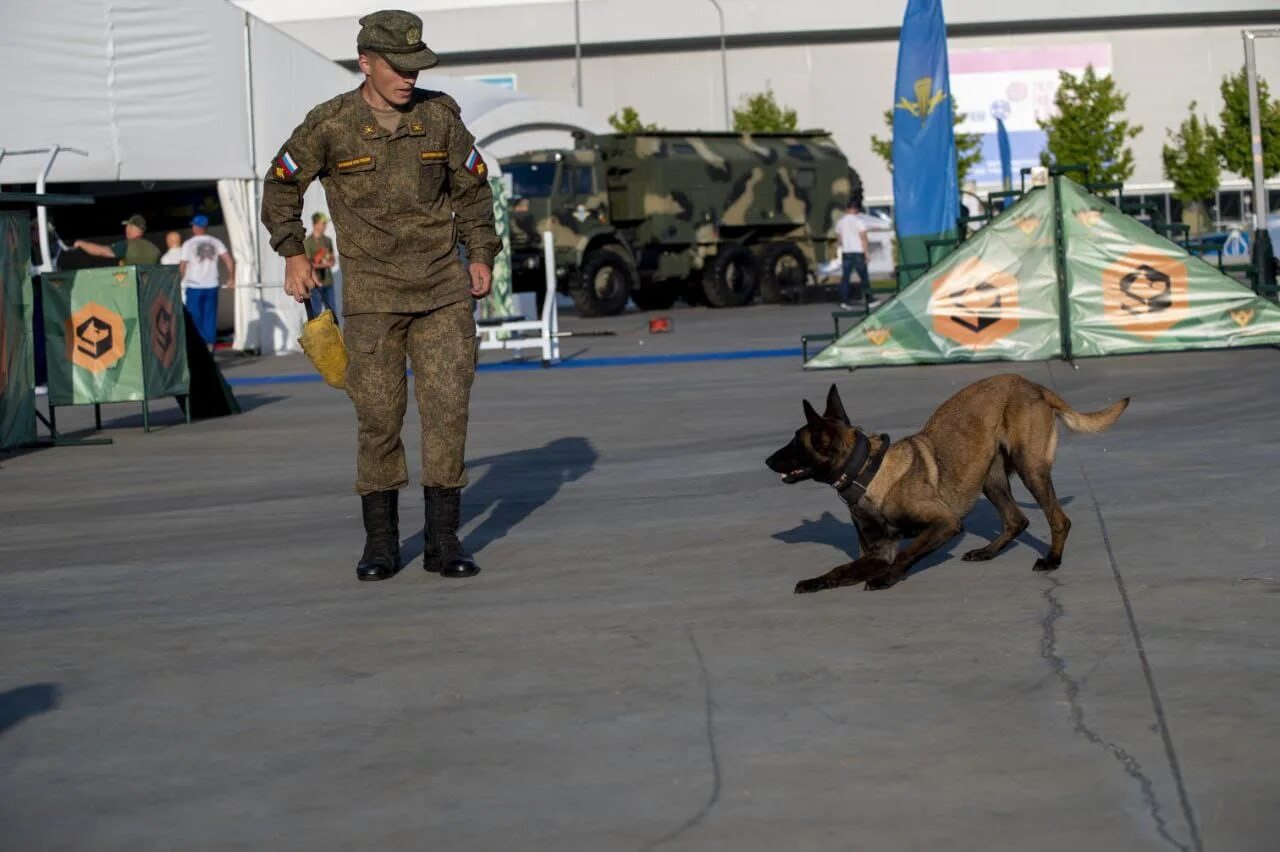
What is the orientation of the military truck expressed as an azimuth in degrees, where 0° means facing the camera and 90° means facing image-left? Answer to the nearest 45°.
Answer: approximately 45°

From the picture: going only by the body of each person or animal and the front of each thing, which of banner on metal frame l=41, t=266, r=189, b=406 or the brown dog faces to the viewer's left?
the brown dog

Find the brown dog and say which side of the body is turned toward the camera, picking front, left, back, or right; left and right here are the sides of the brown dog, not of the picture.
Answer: left

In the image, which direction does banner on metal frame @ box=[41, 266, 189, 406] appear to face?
toward the camera

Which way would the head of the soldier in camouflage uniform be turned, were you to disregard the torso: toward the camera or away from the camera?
toward the camera

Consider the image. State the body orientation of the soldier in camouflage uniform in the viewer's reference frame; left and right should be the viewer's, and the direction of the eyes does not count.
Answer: facing the viewer

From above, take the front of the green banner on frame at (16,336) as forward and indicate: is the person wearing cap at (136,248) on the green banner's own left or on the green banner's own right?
on the green banner's own left

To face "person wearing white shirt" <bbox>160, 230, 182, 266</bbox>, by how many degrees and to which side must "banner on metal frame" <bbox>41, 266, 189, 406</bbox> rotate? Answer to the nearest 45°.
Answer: approximately 180°

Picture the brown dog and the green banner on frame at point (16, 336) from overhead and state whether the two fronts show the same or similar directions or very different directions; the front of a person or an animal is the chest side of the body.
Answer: very different directions

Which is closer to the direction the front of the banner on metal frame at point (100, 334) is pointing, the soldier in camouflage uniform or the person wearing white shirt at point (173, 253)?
the soldier in camouflage uniform

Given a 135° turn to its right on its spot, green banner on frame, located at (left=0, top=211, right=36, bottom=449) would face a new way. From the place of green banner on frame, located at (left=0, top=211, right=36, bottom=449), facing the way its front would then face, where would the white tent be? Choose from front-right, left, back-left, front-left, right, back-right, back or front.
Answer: right

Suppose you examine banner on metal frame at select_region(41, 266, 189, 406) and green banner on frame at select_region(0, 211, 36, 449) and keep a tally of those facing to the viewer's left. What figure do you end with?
0

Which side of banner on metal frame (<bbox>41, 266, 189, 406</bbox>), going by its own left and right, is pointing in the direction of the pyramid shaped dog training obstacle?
left

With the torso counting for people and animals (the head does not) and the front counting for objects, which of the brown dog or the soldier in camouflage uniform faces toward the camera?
the soldier in camouflage uniform

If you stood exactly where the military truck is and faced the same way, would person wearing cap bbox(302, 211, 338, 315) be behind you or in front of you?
in front

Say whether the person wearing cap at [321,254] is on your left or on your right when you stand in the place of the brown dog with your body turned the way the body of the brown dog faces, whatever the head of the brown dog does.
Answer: on your right

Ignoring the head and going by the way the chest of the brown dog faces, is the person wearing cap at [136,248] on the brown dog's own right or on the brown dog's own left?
on the brown dog's own right
